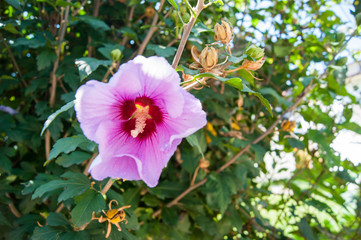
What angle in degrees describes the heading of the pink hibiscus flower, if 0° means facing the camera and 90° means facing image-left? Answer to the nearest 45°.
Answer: approximately 0°

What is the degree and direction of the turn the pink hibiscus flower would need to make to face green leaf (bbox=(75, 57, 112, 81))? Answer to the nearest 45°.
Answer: approximately 135° to its right

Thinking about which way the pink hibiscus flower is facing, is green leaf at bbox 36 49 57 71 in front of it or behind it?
behind

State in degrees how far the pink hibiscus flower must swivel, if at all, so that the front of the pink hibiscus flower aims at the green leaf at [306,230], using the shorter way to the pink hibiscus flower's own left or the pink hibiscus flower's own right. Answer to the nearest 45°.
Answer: approximately 135° to the pink hibiscus flower's own left

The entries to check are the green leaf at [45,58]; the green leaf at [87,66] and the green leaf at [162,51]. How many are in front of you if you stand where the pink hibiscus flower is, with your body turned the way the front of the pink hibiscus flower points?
0
